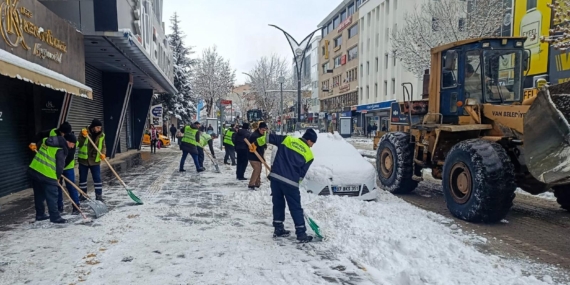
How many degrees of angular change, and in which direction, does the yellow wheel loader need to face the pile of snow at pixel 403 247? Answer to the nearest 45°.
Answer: approximately 45° to its right

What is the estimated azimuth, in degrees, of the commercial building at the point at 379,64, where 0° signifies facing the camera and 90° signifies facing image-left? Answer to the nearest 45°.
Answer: approximately 45°

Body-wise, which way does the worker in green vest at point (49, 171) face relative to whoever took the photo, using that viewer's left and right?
facing away from the viewer and to the right of the viewer

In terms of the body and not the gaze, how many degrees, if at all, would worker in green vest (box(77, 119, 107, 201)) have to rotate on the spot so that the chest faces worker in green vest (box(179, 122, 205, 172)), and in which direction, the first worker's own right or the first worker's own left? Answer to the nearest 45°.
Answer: approximately 90° to the first worker's own left

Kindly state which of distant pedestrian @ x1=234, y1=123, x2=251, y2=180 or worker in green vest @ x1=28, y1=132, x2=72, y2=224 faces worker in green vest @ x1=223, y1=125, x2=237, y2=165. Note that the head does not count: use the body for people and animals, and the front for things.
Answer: worker in green vest @ x1=28, y1=132, x2=72, y2=224

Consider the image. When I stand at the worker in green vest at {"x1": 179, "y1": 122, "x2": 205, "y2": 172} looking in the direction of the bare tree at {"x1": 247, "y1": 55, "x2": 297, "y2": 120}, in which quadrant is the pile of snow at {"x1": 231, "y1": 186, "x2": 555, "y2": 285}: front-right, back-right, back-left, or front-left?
back-right

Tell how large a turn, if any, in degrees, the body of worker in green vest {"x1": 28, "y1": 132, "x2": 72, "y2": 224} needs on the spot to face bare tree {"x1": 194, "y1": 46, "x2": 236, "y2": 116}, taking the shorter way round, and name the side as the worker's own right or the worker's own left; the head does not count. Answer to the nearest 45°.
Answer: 0° — they already face it

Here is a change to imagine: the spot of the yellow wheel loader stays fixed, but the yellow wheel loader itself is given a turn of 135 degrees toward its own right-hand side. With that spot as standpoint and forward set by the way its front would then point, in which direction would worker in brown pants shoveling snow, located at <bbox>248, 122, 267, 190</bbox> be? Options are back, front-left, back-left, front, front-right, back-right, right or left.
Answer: front

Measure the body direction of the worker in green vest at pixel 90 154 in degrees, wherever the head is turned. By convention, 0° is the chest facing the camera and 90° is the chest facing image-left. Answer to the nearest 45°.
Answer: approximately 315°
